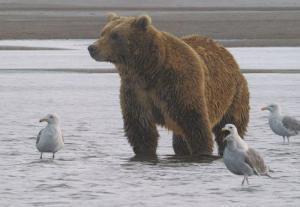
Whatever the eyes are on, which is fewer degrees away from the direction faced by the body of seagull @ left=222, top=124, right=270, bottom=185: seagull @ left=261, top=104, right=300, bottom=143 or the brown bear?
the brown bear

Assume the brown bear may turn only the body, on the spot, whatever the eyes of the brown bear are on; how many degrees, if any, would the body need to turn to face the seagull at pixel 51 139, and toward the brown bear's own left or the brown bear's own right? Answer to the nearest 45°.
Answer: approximately 45° to the brown bear's own right

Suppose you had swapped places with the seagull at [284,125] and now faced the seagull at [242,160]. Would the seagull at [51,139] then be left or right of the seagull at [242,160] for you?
right

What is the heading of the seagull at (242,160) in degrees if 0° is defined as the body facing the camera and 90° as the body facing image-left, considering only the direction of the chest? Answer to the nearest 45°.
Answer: approximately 45°

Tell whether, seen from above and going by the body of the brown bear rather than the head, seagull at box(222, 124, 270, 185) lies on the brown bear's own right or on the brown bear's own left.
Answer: on the brown bear's own left
